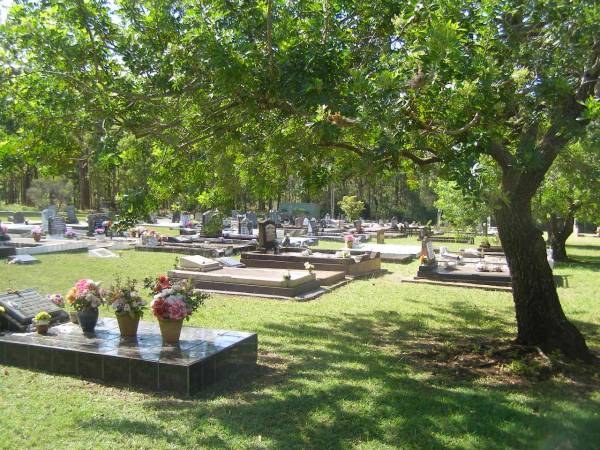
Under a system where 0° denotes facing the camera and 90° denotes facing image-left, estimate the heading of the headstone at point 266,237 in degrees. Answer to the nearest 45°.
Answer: approximately 315°

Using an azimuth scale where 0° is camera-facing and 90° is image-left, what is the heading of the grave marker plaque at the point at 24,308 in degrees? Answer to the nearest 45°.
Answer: approximately 315°

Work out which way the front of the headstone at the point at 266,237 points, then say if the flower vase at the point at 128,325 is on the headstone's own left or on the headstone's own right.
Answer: on the headstone's own right

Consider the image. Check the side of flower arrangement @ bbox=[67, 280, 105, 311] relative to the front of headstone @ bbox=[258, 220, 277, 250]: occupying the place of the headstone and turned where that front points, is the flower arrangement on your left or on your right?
on your right

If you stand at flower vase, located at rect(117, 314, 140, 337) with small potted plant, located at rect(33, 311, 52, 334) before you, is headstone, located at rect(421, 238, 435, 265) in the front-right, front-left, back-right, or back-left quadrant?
back-right

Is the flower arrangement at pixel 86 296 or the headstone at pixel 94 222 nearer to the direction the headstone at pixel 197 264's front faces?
the flower arrangement

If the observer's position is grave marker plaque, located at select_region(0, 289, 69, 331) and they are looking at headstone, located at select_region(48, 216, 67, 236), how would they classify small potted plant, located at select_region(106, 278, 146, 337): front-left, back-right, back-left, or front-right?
back-right
